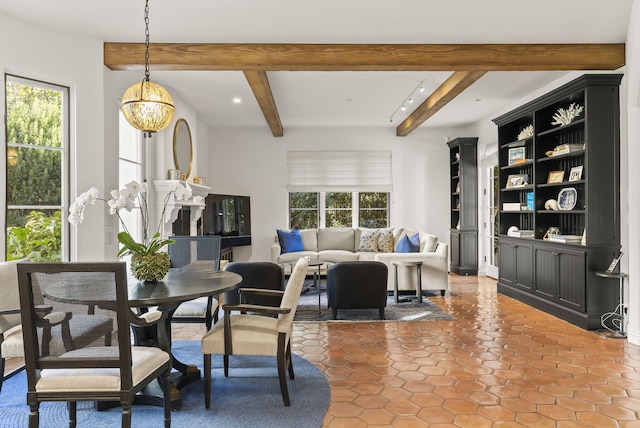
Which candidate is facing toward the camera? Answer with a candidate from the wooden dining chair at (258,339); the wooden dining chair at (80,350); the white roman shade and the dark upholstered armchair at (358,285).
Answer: the white roman shade

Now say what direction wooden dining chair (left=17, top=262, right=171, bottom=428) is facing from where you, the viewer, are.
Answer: facing away from the viewer and to the right of the viewer

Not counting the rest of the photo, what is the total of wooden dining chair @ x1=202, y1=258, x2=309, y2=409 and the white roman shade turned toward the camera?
1

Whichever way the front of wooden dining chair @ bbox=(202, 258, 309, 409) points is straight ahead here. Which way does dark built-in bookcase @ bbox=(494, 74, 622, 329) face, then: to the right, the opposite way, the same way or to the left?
the same way

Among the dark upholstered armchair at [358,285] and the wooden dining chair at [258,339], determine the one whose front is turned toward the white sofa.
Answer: the dark upholstered armchair

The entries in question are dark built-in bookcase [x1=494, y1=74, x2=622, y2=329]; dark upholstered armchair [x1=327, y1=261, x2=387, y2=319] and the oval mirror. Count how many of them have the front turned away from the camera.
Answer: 1

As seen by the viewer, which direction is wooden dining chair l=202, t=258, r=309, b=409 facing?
to the viewer's left

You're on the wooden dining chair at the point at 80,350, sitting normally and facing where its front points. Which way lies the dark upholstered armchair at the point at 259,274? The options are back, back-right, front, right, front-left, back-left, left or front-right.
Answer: front

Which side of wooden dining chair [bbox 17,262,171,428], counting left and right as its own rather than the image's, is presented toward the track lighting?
front

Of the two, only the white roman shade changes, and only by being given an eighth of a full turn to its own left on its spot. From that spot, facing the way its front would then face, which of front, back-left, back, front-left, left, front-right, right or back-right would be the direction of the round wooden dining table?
front-right

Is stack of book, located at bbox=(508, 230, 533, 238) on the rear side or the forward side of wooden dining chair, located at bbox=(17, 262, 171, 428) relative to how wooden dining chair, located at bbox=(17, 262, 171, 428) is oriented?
on the forward side

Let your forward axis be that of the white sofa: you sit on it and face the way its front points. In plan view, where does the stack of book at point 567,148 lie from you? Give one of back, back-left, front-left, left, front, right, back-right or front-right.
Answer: front-left

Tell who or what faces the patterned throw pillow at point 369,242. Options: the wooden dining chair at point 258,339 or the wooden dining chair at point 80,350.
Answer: the wooden dining chair at point 80,350

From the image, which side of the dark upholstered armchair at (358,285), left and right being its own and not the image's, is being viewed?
back

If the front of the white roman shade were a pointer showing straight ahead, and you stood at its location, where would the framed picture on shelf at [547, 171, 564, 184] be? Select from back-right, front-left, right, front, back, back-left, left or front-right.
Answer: front-left

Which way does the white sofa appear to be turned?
toward the camera

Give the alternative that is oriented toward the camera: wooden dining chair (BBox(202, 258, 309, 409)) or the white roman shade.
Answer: the white roman shade

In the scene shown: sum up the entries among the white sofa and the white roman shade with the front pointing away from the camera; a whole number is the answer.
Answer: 0

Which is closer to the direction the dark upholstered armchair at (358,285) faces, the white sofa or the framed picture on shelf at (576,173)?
the white sofa

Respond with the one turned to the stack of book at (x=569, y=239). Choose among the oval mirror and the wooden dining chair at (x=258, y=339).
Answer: the oval mirror
